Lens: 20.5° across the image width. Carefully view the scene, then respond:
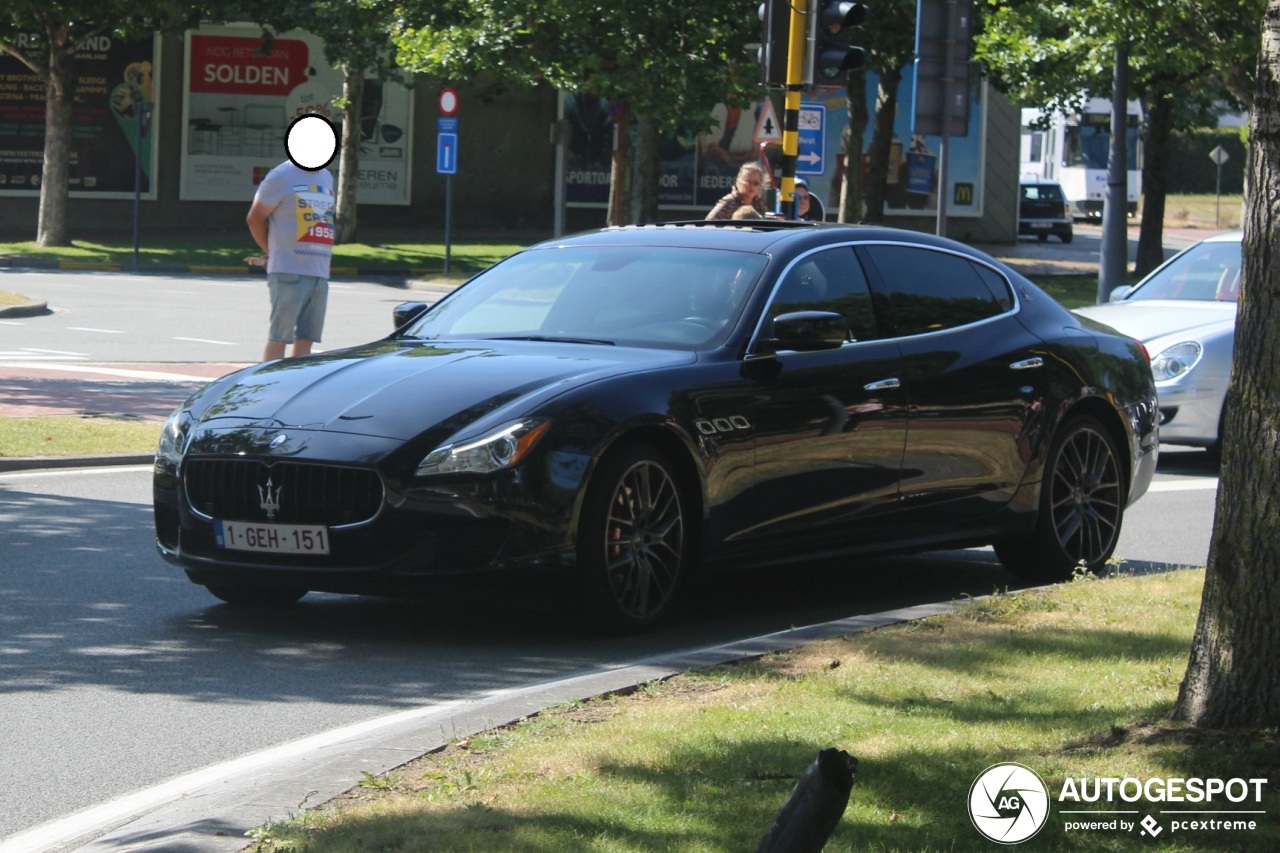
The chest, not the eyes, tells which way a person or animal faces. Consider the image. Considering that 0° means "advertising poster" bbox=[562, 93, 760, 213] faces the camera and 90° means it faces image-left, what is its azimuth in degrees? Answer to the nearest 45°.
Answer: approximately 0°

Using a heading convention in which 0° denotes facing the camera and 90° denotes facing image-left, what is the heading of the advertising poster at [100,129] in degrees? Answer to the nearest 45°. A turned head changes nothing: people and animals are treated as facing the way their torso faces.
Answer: approximately 0°

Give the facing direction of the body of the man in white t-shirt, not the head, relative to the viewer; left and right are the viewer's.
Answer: facing the viewer and to the right of the viewer

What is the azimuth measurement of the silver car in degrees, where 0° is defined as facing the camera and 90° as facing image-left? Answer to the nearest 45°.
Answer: approximately 45°

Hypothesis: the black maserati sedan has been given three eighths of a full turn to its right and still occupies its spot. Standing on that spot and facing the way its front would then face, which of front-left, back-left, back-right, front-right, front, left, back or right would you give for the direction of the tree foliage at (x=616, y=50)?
front

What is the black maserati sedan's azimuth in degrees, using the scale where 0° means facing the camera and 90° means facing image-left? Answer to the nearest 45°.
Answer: approximately 45°
